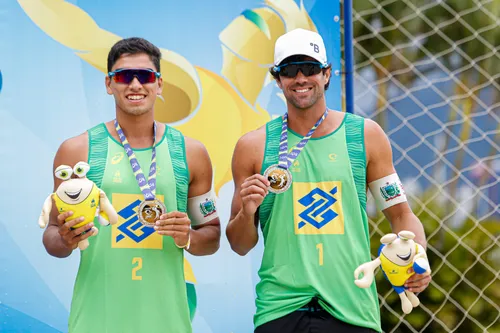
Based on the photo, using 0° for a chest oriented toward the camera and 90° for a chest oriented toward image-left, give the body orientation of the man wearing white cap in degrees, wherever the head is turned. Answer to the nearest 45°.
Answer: approximately 0°

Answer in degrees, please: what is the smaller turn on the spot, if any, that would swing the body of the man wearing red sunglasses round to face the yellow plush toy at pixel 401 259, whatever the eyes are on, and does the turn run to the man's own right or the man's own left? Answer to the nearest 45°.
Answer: approximately 45° to the man's own left

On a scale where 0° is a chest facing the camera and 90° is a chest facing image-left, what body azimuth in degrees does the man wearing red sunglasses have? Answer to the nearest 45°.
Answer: approximately 0°

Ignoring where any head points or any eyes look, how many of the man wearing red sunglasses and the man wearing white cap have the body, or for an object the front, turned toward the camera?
2

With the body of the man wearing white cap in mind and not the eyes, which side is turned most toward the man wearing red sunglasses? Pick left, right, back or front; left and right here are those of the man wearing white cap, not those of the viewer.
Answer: right
